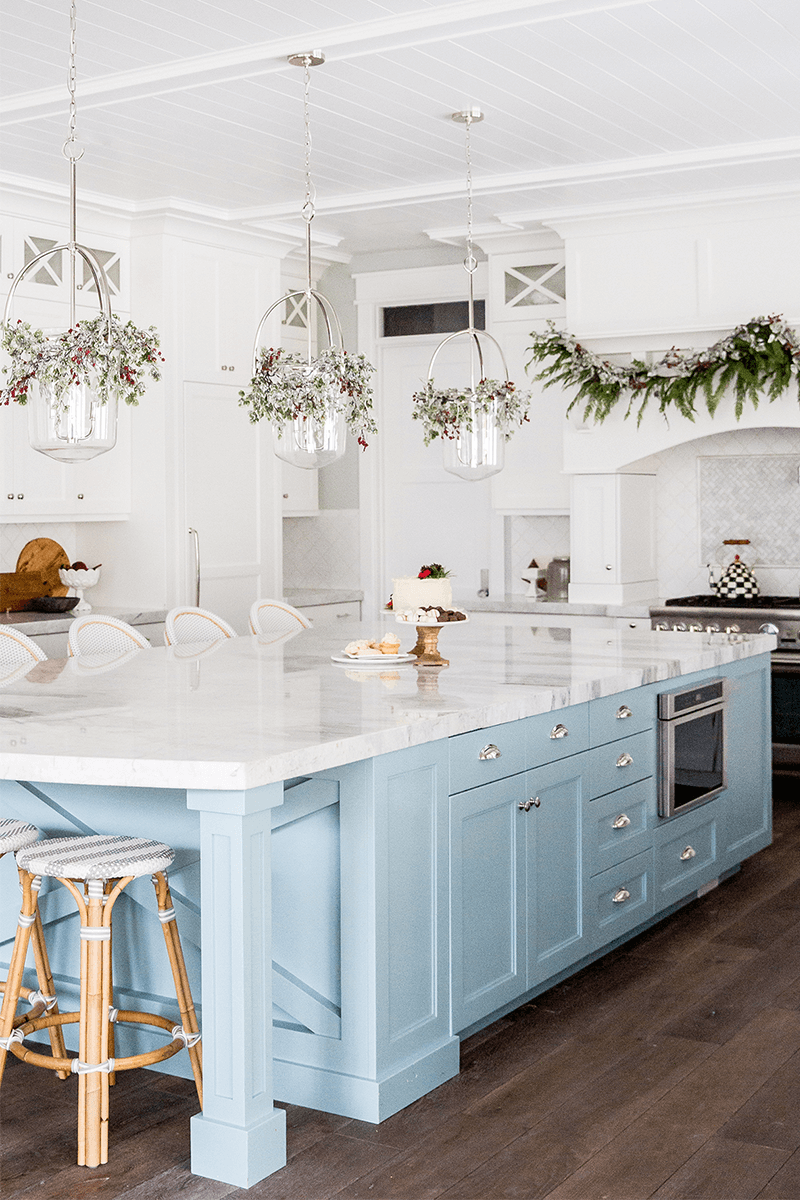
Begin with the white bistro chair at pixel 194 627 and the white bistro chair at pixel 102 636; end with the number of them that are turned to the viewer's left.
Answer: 0

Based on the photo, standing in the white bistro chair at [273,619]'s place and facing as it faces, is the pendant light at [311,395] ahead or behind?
ahead

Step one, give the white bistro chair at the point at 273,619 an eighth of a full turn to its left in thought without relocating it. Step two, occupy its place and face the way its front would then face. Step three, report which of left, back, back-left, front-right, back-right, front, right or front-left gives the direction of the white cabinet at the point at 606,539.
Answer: front-left

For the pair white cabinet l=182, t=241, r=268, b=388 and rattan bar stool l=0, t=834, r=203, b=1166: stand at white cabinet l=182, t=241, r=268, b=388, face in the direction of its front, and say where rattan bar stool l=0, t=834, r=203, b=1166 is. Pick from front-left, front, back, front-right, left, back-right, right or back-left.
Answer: front-right

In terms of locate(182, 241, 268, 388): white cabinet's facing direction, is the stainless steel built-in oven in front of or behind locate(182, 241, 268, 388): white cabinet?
in front

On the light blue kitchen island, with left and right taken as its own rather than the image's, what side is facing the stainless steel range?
left

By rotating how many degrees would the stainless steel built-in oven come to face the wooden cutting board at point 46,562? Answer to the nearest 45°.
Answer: approximately 180°

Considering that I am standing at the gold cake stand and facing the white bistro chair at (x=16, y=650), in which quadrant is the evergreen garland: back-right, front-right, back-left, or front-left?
back-right

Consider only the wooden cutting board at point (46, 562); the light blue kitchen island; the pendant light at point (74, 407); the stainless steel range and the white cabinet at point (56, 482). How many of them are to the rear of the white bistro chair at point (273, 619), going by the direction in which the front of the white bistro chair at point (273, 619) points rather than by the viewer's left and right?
2

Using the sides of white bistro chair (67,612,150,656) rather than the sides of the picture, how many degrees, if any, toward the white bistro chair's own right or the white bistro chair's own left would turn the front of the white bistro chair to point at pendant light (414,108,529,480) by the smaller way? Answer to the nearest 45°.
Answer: approximately 45° to the white bistro chair's own left

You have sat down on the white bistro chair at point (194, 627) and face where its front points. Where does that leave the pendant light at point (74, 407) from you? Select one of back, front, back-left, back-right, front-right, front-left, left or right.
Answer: front-right

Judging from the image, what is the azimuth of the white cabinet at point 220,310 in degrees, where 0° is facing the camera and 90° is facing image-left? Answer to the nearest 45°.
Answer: approximately 315°
